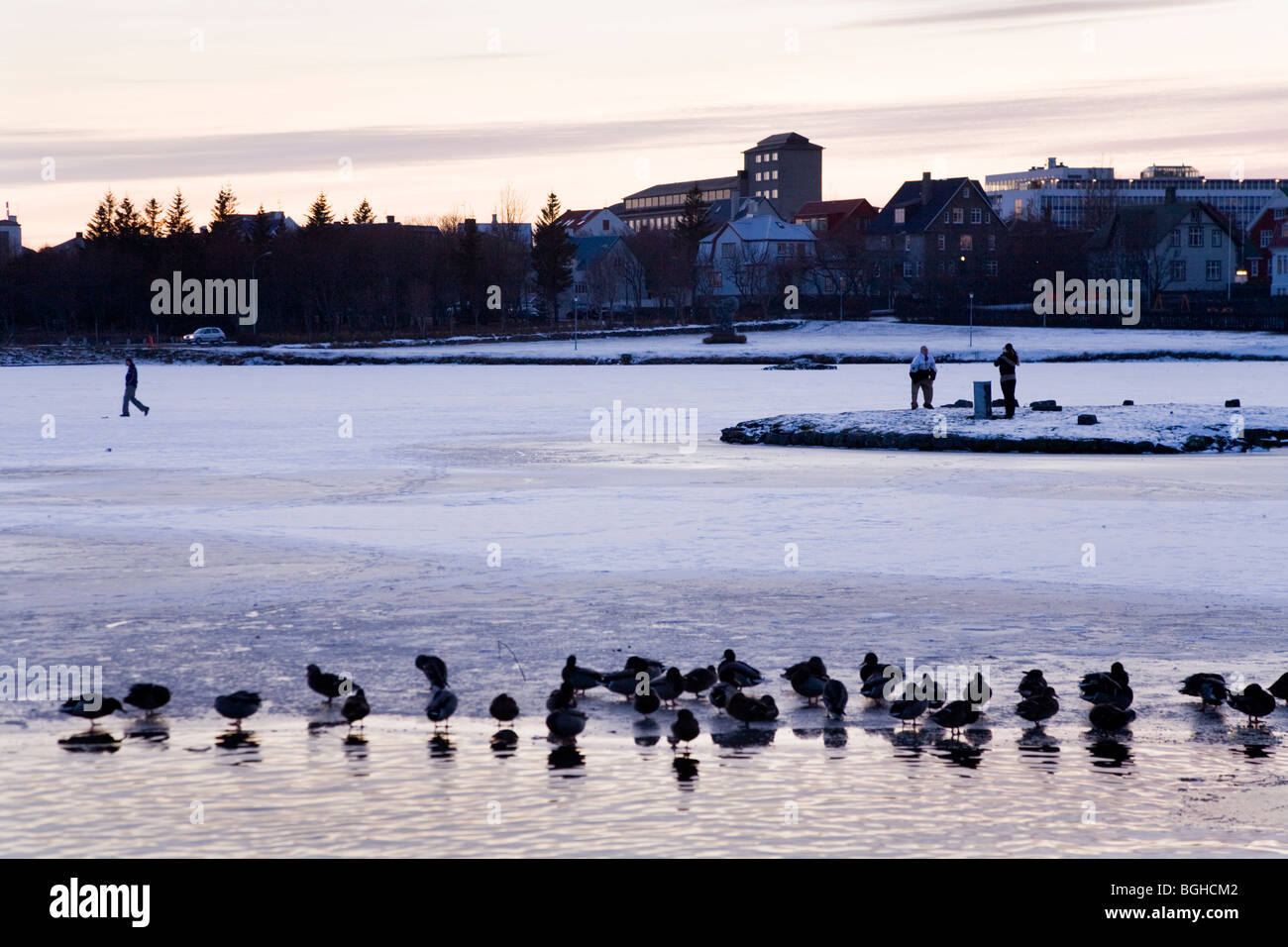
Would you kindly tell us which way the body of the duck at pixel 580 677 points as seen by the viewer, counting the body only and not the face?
to the viewer's left

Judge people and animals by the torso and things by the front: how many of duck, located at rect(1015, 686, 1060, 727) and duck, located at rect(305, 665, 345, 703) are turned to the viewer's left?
1

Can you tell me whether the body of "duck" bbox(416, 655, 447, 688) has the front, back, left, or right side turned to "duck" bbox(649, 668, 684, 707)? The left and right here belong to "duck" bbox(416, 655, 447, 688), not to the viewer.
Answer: back

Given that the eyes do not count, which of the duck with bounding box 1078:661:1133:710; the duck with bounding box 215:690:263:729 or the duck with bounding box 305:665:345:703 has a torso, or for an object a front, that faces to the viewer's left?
the duck with bounding box 305:665:345:703

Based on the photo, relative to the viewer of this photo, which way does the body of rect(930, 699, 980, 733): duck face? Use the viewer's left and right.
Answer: facing to the right of the viewer

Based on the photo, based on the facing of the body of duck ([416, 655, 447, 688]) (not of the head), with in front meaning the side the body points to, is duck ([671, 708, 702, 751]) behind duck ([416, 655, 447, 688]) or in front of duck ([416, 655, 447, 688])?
behind

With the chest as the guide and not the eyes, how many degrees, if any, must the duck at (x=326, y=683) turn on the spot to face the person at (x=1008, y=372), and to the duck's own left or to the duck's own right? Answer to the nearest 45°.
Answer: approximately 135° to the duck's own right

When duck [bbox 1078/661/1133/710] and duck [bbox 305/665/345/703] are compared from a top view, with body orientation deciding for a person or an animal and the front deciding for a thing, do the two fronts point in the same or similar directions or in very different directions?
very different directions

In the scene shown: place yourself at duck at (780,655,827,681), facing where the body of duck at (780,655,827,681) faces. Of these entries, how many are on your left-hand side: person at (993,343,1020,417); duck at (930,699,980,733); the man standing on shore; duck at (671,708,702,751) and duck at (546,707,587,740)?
2

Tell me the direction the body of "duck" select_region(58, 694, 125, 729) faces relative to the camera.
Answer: to the viewer's right
